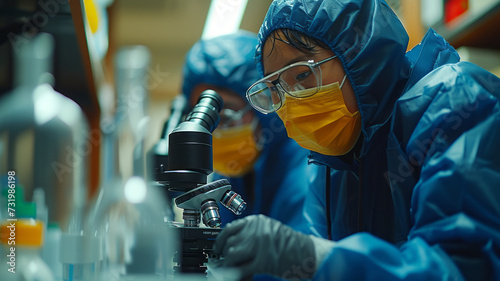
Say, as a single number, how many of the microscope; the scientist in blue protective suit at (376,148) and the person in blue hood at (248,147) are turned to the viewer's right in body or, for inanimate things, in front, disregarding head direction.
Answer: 1

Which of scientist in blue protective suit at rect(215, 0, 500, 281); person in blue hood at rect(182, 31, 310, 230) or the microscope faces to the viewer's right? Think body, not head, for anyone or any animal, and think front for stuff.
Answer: the microscope

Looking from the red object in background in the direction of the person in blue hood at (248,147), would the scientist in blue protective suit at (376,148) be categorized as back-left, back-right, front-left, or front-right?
front-left

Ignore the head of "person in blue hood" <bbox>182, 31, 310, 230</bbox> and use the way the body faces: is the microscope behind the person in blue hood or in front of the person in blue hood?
in front

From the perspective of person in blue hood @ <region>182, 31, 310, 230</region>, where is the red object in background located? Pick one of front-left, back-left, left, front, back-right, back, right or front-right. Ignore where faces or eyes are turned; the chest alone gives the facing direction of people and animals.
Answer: back-left

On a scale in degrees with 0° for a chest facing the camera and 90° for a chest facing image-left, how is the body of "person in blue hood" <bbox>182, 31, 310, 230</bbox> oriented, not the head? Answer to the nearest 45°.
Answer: approximately 45°

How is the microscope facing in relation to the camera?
to the viewer's right

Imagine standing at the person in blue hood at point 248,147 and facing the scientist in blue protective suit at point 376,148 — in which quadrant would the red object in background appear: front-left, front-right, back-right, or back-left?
back-left

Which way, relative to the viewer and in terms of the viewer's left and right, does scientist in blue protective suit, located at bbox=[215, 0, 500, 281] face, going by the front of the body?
facing the viewer and to the left of the viewer

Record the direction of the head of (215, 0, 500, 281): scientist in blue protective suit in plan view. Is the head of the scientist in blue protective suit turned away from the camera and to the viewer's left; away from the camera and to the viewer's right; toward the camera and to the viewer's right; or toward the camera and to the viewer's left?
toward the camera and to the viewer's left
